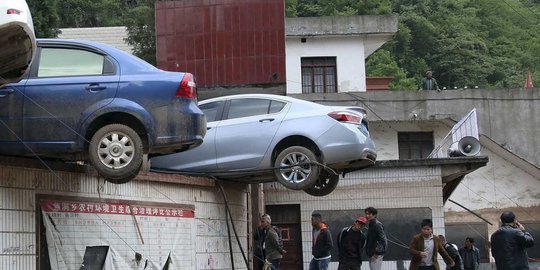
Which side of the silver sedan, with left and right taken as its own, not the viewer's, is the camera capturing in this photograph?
left

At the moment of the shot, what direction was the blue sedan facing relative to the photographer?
facing to the left of the viewer

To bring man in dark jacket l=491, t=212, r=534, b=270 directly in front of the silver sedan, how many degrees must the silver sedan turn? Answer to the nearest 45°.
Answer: approximately 135° to its left

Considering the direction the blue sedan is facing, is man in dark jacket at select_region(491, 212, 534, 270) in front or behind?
behind

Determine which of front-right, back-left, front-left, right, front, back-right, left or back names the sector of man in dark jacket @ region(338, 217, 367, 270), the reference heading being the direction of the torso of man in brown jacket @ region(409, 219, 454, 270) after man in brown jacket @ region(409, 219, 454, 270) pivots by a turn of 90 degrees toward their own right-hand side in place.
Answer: front-right

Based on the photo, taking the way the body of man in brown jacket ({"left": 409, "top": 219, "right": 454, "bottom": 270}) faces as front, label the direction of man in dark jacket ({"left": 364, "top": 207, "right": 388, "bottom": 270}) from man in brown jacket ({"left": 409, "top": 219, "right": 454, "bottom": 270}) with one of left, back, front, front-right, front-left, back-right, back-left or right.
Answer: back-right

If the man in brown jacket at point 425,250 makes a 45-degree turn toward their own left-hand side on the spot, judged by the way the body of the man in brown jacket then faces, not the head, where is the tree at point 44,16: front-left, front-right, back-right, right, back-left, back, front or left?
back

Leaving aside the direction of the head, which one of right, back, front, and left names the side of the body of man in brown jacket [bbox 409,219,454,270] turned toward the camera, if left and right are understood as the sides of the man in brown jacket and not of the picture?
front

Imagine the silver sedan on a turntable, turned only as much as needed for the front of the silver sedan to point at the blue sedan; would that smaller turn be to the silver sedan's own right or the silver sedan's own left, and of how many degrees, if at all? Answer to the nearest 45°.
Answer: approximately 45° to the silver sedan's own left
